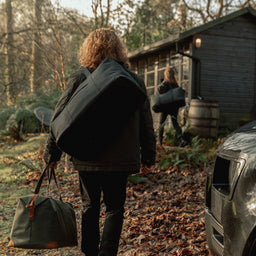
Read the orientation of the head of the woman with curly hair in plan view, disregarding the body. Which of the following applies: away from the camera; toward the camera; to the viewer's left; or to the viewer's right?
away from the camera

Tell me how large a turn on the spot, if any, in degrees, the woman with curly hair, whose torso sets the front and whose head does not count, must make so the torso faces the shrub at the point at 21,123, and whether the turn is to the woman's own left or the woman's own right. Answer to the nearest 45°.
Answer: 0° — they already face it

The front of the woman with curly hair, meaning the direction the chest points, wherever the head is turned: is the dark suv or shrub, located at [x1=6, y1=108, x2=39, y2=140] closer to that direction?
the shrub

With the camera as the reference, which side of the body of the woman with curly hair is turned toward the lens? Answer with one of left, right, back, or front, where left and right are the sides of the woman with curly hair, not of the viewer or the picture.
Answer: back

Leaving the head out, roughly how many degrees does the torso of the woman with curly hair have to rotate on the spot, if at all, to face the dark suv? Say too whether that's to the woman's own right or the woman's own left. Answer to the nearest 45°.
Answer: approximately 135° to the woman's own right

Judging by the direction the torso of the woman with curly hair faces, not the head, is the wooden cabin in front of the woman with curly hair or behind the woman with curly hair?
in front
